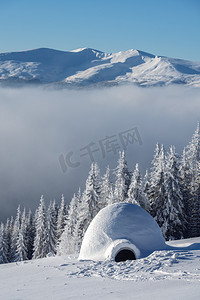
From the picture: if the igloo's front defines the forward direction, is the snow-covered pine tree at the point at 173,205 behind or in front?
behind

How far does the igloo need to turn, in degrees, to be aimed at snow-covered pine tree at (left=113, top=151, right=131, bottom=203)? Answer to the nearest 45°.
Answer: approximately 180°

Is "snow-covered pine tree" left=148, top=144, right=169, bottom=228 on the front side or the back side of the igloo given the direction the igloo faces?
on the back side

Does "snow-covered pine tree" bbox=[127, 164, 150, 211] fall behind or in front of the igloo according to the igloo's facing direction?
behind

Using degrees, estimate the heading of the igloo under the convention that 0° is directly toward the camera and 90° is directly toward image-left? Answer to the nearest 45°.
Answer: approximately 0°

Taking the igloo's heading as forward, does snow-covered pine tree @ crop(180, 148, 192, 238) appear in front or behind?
behind

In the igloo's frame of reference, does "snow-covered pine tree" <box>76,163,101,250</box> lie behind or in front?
behind

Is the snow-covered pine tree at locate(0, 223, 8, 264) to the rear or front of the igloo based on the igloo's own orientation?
to the rear
